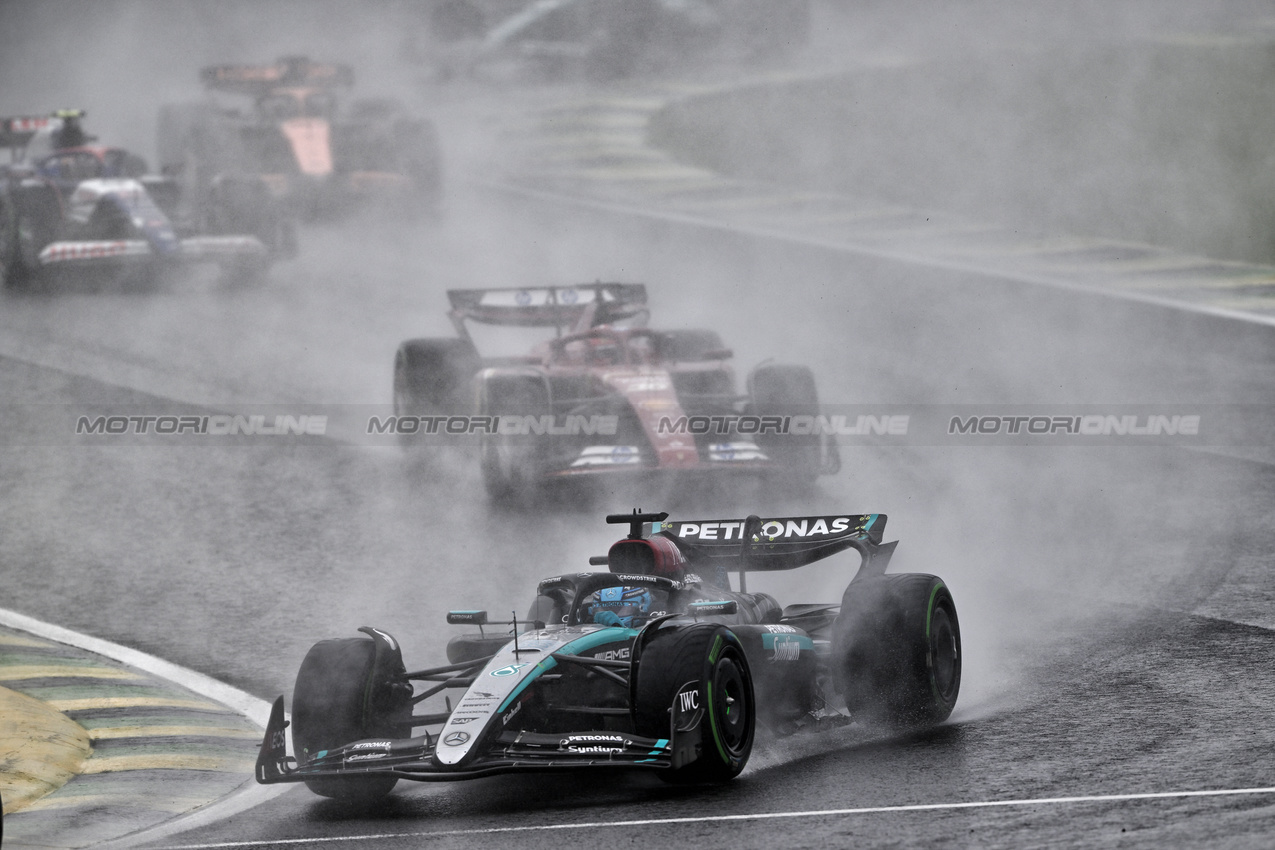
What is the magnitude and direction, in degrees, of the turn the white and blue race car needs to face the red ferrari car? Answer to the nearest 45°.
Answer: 0° — it already faces it

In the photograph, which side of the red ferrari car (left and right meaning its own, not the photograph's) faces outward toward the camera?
front

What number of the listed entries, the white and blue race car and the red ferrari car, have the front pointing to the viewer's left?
0

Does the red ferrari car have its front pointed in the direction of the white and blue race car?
no
